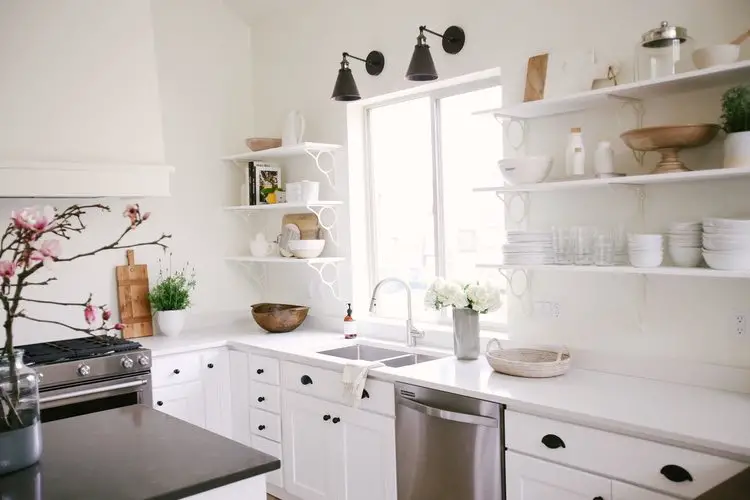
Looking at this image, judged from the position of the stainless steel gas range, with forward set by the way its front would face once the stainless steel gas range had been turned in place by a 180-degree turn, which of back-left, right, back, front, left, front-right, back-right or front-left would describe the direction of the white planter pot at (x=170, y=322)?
right

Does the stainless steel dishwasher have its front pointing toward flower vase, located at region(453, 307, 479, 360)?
no

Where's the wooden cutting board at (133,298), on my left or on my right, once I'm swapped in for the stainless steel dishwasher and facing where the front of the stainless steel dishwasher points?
on my right

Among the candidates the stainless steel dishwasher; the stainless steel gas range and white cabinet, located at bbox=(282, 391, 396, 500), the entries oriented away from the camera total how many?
0

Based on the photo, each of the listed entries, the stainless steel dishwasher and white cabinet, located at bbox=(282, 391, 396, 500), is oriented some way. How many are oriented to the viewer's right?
0

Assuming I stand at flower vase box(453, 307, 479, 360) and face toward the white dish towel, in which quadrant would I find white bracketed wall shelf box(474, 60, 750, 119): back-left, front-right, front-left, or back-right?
back-left

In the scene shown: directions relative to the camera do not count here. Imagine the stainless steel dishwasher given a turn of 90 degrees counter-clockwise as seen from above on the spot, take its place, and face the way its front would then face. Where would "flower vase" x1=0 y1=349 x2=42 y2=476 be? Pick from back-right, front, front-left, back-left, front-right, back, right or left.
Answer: right

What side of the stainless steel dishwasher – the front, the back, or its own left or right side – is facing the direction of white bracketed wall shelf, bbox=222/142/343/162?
right

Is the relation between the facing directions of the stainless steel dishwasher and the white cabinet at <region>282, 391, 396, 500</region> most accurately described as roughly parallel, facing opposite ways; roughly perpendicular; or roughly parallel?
roughly parallel

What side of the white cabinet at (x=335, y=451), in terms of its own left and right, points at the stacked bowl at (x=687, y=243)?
left

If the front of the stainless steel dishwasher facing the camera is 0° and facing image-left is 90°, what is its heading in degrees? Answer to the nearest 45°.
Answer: approximately 45°

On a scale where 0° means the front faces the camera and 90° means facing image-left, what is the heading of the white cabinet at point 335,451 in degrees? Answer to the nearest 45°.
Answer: approximately 45°
